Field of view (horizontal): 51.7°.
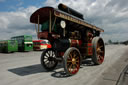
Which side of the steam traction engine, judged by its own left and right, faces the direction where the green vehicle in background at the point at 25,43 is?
right

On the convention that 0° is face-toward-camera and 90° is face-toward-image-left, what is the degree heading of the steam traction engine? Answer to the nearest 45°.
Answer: approximately 45°
